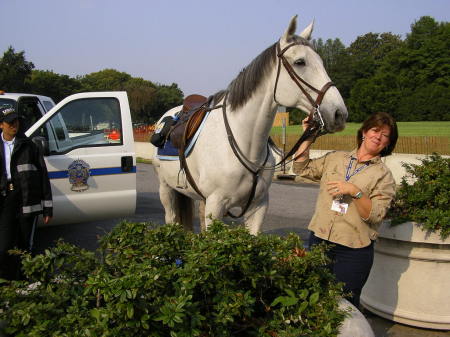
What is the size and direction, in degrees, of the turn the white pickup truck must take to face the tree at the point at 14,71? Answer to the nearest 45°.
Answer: approximately 135° to its right

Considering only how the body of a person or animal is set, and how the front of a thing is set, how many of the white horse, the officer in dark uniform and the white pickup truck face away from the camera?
0

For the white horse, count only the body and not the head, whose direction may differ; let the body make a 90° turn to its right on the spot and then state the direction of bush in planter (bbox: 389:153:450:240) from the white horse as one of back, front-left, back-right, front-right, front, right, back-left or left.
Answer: back-left

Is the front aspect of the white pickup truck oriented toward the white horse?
no

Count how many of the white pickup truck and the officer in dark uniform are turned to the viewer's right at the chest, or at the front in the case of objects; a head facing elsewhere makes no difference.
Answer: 0

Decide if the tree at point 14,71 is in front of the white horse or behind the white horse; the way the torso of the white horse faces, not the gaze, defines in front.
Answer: behind

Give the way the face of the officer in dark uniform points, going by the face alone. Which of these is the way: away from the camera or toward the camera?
toward the camera

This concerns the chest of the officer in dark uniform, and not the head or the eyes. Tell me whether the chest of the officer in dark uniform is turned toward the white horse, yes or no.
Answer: no

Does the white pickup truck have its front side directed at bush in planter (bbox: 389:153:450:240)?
no

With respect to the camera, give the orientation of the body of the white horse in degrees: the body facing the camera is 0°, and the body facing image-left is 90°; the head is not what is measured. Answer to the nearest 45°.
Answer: approximately 315°

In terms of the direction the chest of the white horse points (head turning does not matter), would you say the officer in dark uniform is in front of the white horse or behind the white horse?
behind

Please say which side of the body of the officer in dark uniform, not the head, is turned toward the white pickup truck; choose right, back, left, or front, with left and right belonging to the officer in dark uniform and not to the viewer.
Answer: back

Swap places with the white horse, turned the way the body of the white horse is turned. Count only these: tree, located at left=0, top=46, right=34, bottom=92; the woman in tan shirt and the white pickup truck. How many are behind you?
2

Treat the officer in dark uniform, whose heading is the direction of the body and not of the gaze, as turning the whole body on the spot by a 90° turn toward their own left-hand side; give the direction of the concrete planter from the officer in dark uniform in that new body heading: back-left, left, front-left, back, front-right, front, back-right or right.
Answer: front

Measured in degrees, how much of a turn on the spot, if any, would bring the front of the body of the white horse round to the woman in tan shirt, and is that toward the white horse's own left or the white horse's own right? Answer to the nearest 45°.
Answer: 0° — it already faces them

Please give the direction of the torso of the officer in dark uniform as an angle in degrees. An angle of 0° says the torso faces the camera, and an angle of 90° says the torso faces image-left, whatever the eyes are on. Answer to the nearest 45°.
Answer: approximately 45°

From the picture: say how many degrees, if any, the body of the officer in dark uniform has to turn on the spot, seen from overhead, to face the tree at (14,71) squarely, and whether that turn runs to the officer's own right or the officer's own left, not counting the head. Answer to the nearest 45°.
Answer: approximately 135° to the officer's own right

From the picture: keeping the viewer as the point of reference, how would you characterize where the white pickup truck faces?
facing the viewer and to the left of the viewer

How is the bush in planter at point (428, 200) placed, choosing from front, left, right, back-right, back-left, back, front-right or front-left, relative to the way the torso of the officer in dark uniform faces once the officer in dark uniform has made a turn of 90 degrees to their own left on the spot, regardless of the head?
front
